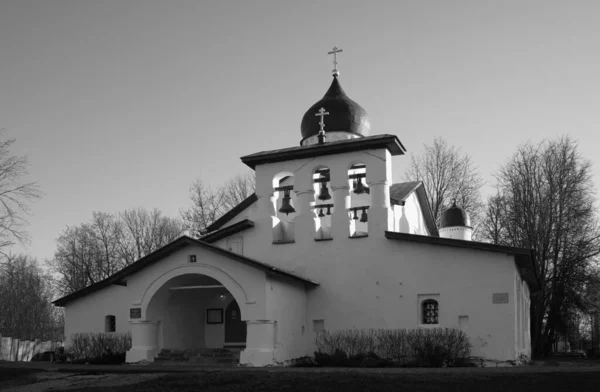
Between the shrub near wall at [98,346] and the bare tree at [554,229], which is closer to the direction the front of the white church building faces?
the shrub near wall

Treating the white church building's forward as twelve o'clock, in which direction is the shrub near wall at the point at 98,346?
The shrub near wall is roughly at 2 o'clock from the white church building.

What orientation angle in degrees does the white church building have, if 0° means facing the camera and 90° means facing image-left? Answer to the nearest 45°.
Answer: approximately 45°
